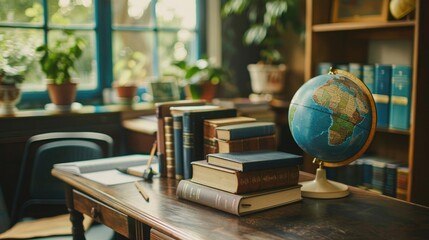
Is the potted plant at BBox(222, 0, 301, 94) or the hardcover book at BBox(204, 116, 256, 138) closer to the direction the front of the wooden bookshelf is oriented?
the hardcover book

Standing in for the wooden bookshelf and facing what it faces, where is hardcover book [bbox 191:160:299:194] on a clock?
The hardcover book is roughly at 11 o'clock from the wooden bookshelf.

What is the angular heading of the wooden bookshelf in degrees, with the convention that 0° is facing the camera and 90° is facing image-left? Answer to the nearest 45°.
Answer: approximately 45°

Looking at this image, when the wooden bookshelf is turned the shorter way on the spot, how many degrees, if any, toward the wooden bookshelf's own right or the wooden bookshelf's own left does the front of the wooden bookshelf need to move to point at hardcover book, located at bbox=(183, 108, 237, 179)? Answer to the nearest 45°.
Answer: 0° — it already faces it

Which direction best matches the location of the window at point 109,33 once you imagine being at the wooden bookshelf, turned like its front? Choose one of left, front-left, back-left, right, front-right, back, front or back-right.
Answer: front-right

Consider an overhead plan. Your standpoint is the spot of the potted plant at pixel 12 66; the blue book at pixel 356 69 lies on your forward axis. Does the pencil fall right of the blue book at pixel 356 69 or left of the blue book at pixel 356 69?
right
